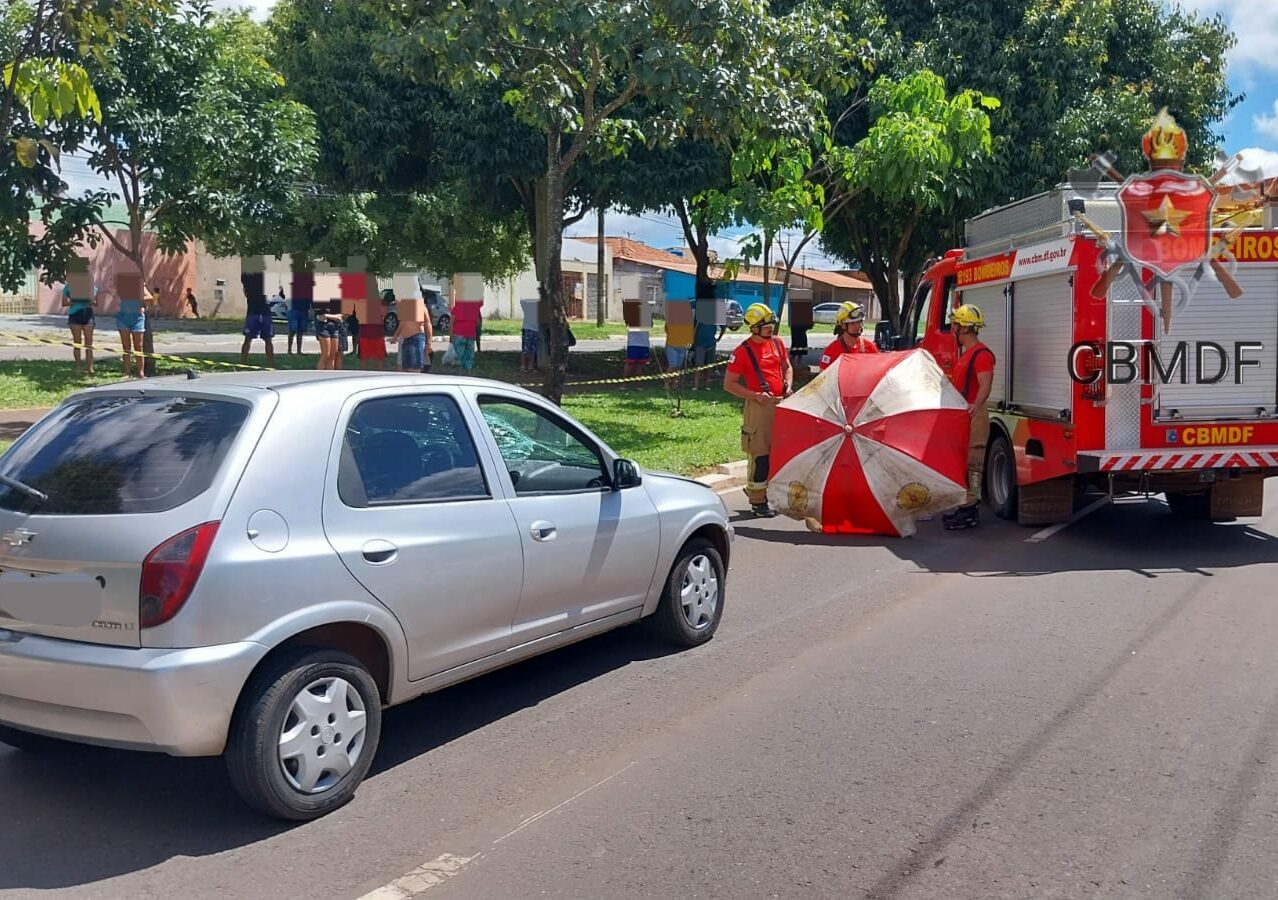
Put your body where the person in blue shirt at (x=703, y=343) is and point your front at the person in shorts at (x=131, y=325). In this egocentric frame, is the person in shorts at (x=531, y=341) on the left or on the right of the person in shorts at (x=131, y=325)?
right

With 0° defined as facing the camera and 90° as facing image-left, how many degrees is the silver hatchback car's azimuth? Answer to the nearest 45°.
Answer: approximately 225°

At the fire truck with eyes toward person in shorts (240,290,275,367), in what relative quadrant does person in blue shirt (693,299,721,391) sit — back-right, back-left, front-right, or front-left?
front-right

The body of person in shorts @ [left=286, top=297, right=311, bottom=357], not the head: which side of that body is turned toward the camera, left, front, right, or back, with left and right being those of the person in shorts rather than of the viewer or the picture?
front

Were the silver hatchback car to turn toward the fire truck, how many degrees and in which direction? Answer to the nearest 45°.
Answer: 0° — it already faces it

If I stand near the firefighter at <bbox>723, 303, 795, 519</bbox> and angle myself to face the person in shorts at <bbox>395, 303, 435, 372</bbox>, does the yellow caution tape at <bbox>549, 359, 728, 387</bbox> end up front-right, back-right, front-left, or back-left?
front-right

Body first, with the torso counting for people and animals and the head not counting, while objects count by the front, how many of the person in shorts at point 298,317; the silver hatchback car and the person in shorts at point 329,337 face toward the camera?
2

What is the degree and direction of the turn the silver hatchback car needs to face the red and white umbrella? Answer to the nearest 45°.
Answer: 0° — it already faces it

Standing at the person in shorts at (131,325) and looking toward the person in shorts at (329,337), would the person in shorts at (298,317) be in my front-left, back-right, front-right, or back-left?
front-left

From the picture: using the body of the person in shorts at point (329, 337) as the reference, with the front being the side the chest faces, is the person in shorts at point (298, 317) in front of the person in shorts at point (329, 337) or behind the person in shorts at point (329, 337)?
behind

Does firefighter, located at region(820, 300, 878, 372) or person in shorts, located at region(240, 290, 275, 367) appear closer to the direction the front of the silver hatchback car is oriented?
the firefighter

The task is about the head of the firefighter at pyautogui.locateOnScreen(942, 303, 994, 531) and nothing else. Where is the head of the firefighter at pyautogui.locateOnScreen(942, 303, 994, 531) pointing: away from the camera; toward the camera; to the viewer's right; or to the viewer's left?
to the viewer's left
